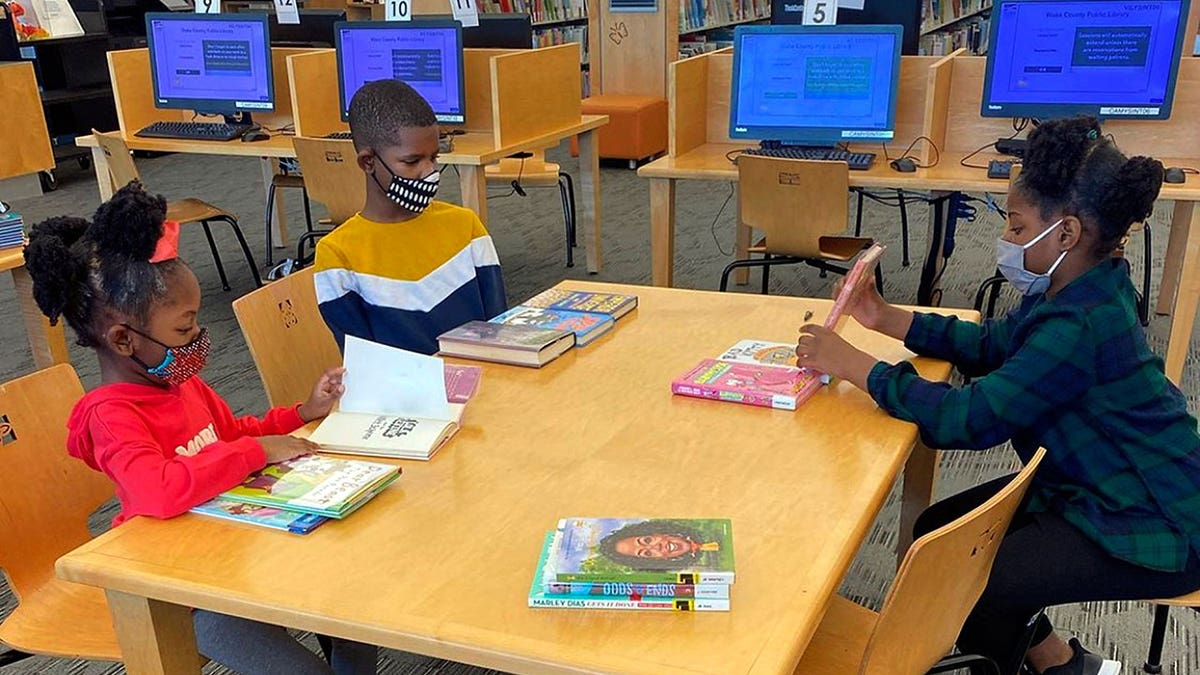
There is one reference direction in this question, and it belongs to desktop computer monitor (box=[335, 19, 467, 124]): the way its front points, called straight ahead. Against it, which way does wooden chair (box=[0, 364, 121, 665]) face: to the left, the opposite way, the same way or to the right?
to the left

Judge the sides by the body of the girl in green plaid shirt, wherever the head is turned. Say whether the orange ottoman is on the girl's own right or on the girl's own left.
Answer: on the girl's own right

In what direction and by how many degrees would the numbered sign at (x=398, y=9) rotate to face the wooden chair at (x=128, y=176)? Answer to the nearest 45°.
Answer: approximately 90° to its right

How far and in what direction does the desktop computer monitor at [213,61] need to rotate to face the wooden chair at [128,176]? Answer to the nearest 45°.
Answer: approximately 45° to its right

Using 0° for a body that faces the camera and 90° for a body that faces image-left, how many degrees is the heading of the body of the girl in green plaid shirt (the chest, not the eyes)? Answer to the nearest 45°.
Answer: approximately 90°

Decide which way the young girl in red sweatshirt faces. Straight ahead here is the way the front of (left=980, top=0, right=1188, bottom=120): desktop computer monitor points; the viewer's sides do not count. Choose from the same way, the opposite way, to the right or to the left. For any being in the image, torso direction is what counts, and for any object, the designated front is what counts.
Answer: to the left

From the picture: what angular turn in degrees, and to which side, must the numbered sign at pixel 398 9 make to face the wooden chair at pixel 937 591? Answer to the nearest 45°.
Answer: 0° — it already faces it

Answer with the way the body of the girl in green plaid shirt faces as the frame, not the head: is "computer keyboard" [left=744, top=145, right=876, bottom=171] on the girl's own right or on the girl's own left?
on the girl's own right

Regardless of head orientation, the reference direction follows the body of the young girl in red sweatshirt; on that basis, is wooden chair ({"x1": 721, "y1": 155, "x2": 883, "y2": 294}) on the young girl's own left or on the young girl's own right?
on the young girl's own left

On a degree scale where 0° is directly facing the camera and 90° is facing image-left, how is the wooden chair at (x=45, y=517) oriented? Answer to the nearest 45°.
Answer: approximately 315°

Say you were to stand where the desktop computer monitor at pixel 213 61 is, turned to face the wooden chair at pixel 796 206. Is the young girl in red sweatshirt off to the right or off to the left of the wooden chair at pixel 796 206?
right

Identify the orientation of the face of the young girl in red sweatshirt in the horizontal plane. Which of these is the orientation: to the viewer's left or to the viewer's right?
to the viewer's right

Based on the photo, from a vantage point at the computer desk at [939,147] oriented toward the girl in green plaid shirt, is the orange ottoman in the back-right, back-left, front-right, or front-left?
back-right

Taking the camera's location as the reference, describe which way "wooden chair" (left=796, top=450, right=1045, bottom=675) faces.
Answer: facing away from the viewer and to the left of the viewer

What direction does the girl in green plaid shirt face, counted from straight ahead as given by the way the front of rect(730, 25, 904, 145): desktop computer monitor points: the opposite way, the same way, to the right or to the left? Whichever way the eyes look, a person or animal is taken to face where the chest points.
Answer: to the right
